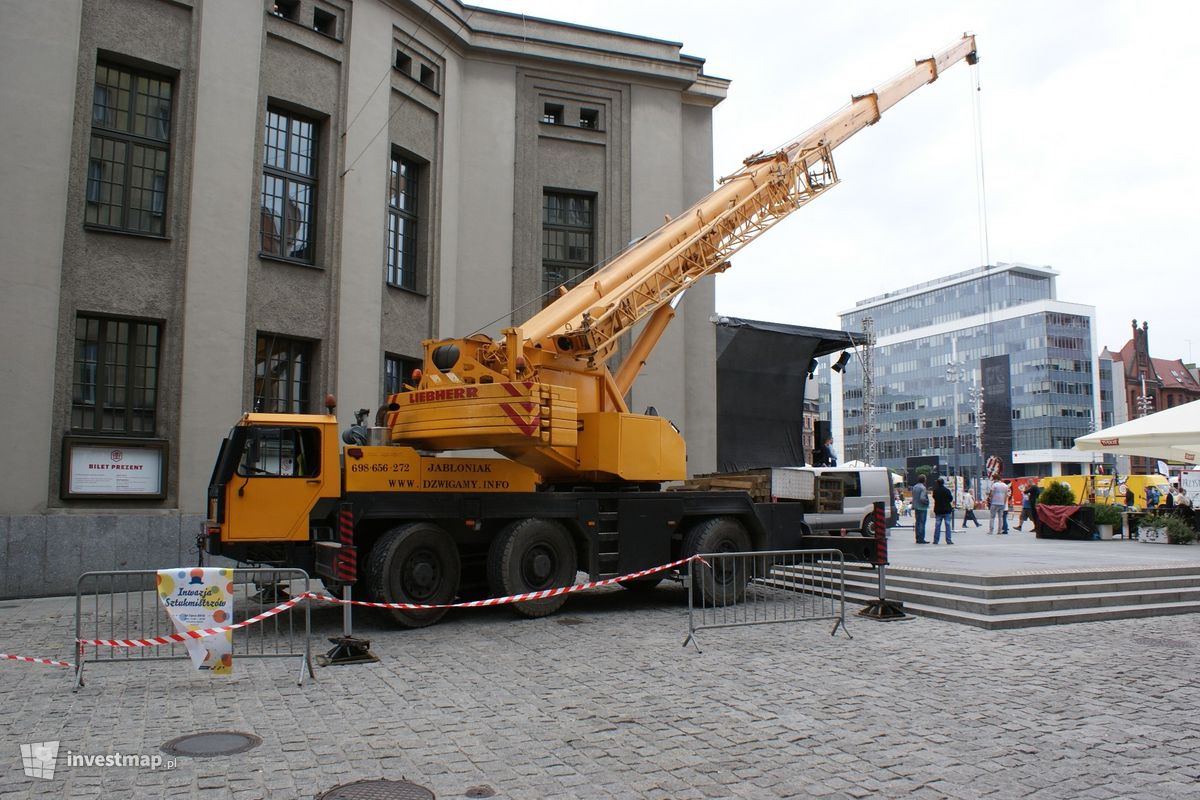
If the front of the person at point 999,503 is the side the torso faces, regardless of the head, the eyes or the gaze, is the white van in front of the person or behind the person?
behind

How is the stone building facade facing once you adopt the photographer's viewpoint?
facing the viewer and to the right of the viewer

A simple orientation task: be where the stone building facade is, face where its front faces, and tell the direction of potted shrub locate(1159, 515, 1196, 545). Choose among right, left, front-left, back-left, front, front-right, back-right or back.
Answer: front-left

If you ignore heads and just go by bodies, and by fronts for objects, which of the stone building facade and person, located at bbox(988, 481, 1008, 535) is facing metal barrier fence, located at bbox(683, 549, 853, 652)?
the stone building facade

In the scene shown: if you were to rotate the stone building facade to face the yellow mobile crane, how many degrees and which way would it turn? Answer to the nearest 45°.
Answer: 0° — it already faces it

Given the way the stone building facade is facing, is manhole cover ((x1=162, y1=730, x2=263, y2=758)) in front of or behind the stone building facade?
in front

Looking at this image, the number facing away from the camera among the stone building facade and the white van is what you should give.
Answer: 0

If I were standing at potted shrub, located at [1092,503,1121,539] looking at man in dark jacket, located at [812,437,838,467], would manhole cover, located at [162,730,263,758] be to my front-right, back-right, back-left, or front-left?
front-left

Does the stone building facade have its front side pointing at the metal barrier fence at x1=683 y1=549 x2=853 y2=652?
yes
